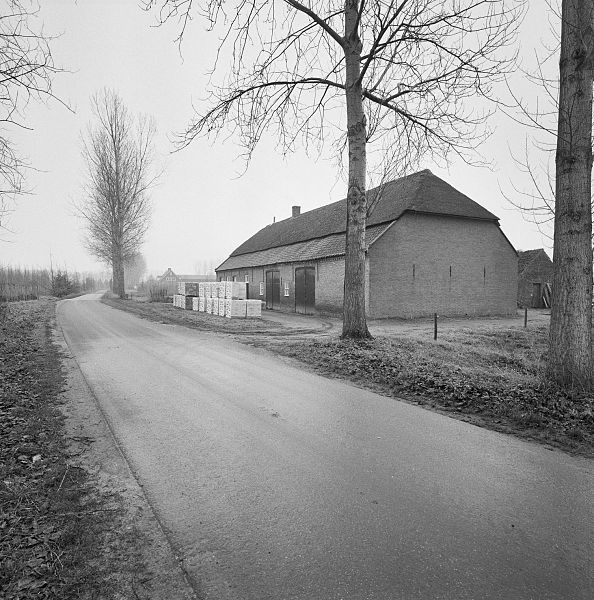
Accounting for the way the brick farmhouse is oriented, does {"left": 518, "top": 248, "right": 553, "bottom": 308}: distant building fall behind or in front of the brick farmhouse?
behind

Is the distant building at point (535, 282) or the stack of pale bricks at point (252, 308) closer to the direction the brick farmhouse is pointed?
the stack of pale bricks

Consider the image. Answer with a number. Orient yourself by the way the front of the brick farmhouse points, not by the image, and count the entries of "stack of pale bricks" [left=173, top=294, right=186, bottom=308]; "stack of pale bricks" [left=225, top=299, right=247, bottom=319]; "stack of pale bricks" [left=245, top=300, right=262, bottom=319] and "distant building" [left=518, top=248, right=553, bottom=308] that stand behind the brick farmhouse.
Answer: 1

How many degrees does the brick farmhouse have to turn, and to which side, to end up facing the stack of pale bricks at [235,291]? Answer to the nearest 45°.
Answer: approximately 45° to its right

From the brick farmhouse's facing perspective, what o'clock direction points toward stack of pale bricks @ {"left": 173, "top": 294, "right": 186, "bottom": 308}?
The stack of pale bricks is roughly at 2 o'clock from the brick farmhouse.

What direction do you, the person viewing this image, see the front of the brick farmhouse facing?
facing the viewer and to the left of the viewer

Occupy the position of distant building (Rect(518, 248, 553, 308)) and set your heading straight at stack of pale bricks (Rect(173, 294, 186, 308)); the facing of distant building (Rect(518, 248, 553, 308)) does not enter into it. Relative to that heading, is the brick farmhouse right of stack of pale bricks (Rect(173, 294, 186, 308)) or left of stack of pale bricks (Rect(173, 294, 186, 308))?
left

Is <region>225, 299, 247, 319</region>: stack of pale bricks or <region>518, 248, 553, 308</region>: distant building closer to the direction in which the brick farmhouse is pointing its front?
the stack of pale bricks

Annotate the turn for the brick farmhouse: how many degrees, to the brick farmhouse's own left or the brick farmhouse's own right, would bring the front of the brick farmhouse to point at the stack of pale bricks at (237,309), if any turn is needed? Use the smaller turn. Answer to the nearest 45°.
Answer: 0° — it already faces it

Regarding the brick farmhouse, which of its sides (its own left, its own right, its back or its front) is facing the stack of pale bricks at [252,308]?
front
